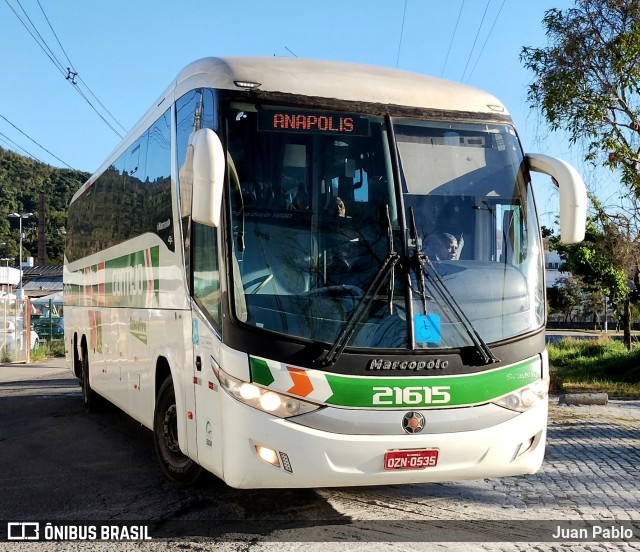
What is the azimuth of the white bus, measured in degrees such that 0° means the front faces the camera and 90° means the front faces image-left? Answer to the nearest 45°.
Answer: approximately 315°

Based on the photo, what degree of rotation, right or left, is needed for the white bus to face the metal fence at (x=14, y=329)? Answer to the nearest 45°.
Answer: approximately 180°

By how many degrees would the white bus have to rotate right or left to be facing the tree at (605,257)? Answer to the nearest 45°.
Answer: approximately 90° to its left
